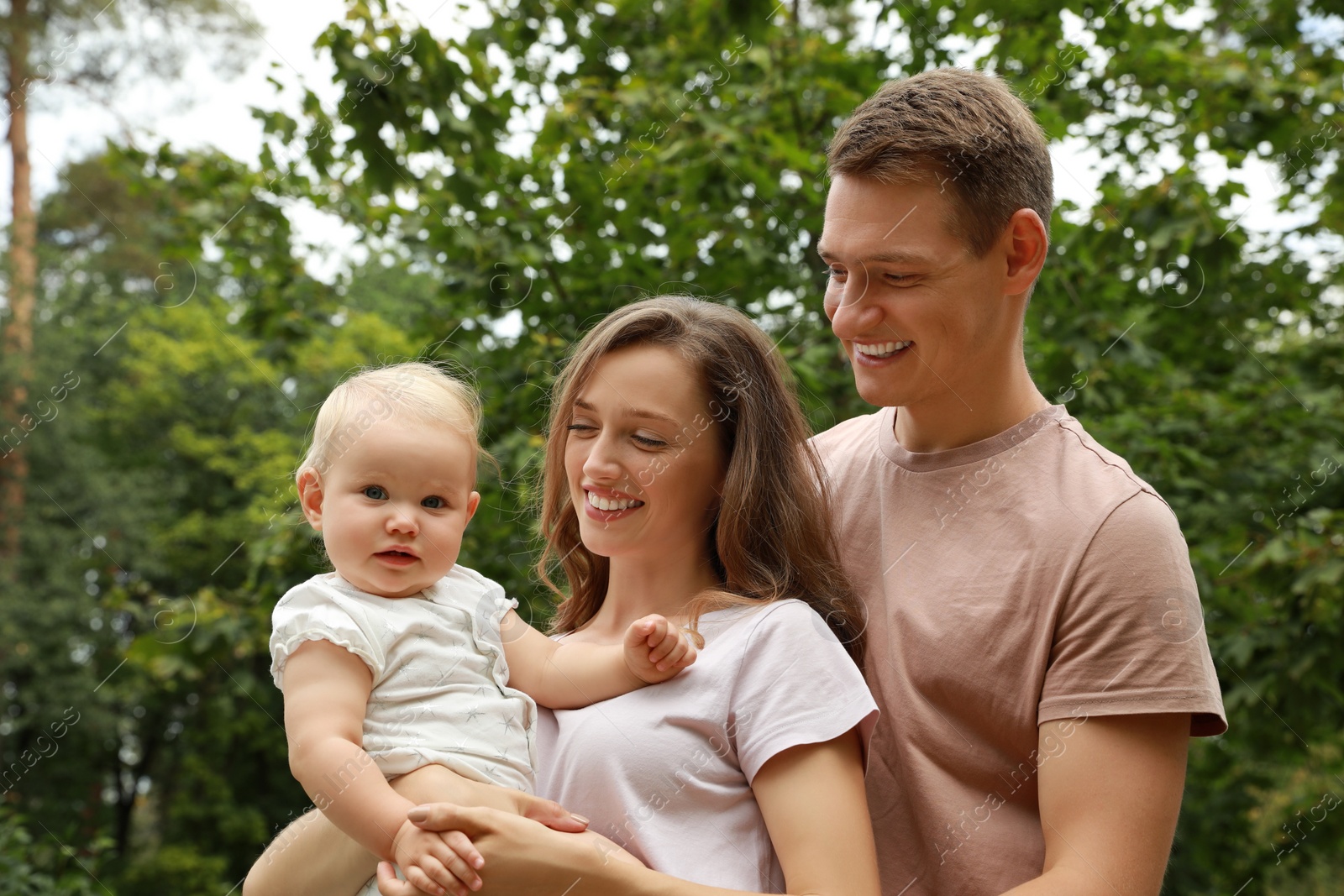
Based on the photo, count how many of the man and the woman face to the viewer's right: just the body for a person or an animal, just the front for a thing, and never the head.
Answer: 0

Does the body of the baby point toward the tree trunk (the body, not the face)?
no

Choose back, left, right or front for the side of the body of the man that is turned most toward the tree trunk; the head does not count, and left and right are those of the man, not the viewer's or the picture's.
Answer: right

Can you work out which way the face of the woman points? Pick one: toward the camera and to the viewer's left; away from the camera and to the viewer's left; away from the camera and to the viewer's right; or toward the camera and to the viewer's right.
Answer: toward the camera and to the viewer's left

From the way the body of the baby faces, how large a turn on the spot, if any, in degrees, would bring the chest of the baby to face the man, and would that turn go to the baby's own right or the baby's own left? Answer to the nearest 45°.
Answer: approximately 45° to the baby's own left

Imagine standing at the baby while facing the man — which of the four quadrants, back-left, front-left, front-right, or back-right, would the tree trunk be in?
back-left

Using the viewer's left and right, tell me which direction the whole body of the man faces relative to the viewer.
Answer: facing the viewer and to the left of the viewer

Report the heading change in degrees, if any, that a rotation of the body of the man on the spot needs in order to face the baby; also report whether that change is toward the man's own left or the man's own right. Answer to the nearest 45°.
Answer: approximately 45° to the man's own right

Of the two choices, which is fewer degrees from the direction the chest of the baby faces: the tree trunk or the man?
the man

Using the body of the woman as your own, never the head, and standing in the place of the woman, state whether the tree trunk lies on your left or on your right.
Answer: on your right

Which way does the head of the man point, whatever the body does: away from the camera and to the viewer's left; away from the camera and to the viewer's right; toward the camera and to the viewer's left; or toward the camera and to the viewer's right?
toward the camera and to the viewer's left

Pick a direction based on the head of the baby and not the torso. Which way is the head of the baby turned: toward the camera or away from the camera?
toward the camera

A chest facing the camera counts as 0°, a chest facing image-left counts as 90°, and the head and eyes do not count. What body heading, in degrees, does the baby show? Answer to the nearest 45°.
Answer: approximately 315°
